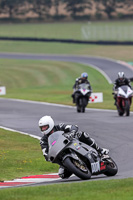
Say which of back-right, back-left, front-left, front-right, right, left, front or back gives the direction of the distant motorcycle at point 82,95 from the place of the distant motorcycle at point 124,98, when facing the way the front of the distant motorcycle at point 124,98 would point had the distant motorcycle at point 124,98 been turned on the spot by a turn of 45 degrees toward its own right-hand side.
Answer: right

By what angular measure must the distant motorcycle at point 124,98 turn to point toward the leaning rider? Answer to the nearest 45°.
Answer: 0° — it already faces them

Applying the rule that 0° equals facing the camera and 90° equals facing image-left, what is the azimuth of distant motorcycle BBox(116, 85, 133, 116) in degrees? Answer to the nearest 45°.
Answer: approximately 0°
